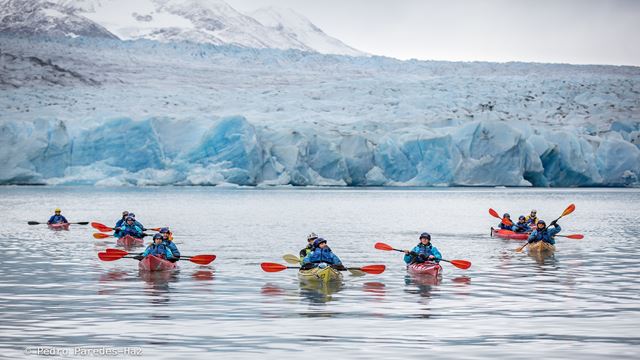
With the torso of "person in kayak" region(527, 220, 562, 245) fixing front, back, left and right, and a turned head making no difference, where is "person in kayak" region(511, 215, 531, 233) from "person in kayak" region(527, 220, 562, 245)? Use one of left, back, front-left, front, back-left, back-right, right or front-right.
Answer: back

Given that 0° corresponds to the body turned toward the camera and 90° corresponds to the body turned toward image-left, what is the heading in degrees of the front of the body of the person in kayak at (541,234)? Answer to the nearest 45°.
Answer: approximately 0°

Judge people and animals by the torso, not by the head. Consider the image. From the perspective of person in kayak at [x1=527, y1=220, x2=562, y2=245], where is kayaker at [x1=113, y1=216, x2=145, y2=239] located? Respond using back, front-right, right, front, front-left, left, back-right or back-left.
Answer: right

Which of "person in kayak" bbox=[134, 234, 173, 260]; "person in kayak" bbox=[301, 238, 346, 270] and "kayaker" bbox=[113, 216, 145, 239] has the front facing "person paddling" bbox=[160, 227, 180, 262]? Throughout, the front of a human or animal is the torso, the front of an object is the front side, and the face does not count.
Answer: the kayaker

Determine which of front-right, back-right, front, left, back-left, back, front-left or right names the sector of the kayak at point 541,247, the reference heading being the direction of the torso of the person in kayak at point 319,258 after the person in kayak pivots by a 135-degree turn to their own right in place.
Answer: right

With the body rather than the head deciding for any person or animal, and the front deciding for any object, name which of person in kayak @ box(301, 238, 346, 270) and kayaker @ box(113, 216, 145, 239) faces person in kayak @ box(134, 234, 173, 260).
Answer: the kayaker

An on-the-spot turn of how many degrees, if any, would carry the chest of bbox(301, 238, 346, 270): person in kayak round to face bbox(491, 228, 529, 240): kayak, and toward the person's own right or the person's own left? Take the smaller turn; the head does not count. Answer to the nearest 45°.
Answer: approximately 135° to the person's own left

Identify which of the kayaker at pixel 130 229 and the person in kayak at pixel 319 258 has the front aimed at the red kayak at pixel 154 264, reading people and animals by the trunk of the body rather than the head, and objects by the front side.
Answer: the kayaker

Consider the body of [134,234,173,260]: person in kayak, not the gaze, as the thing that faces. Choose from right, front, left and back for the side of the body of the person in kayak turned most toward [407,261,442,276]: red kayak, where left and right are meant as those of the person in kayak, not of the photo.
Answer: left
